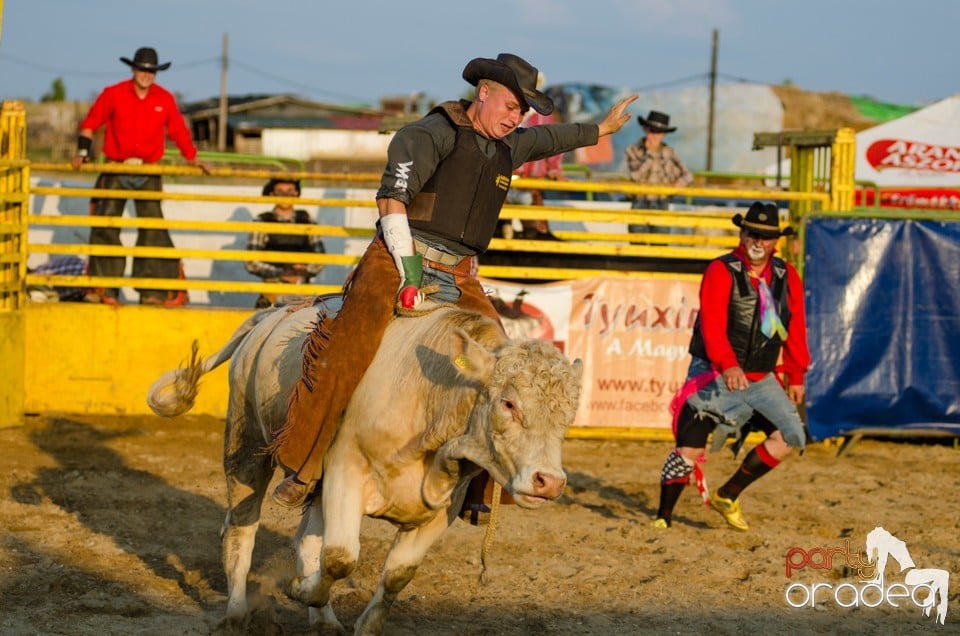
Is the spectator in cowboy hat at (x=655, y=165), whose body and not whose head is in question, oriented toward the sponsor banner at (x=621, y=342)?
yes

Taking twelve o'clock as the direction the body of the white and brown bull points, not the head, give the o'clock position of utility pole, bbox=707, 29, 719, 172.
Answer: The utility pole is roughly at 8 o'clock from the white and brown bull.

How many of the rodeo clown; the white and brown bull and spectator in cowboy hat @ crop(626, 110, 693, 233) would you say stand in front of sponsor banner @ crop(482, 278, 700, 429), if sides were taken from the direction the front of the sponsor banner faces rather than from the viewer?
2

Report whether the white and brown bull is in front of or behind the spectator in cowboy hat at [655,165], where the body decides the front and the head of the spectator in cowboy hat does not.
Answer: in front

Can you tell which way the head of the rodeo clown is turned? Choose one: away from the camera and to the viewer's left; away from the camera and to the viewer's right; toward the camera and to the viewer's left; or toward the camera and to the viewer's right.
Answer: toward the camera and to the viewer's left

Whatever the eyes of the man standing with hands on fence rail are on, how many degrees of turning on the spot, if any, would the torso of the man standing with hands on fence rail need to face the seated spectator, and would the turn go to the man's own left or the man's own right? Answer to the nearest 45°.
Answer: approximately 90° to the man's own left

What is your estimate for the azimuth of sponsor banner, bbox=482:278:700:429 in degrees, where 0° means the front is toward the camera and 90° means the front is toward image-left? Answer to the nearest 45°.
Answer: approximately 0°

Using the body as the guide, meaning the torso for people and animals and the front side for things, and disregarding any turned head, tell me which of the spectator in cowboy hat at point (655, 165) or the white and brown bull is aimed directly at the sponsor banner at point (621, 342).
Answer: the spectator in cowboy hat

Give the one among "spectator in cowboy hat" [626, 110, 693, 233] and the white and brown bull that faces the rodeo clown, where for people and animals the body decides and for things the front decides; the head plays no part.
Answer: the spectator in cowboy hat

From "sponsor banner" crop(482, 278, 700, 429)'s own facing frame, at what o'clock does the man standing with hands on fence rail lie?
The man standing with hands on fence rail is roughly at 3 o'clock from the sponsor banner.
